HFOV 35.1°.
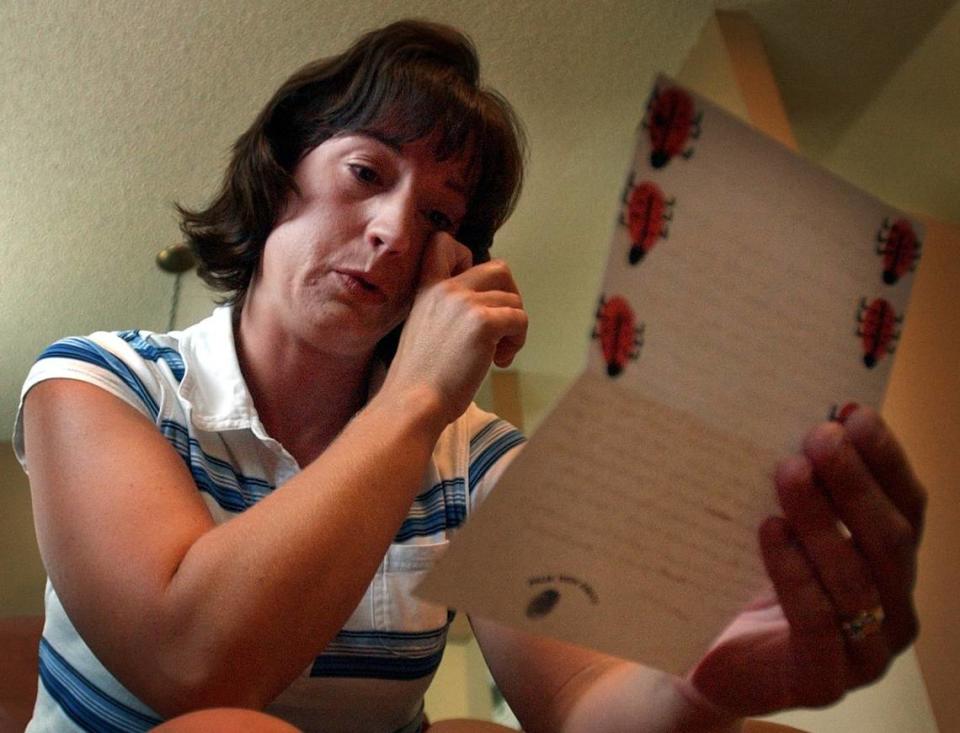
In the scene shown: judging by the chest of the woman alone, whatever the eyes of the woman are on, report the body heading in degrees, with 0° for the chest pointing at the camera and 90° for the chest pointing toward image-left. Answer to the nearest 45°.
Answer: approximately 315°

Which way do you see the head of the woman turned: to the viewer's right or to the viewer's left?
to the viewer's right
